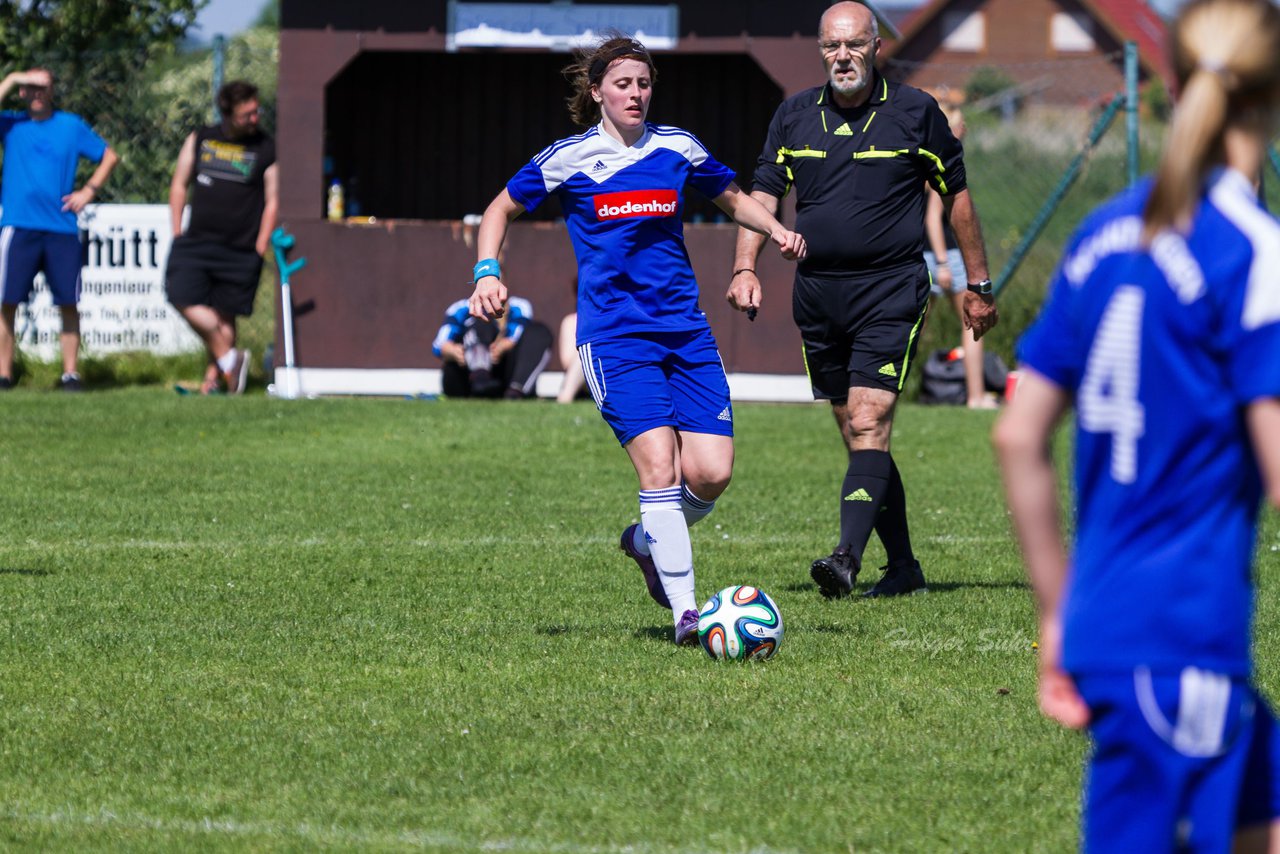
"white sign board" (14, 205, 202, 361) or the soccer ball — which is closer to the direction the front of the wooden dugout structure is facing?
the soccer ball

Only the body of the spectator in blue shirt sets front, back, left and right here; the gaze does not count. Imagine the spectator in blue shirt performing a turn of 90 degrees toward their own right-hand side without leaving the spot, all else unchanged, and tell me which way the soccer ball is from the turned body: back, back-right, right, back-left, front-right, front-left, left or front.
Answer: left

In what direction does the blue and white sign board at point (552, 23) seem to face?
toward the camera

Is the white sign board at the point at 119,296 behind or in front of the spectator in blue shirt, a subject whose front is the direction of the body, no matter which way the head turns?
behind

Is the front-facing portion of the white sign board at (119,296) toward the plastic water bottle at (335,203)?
no

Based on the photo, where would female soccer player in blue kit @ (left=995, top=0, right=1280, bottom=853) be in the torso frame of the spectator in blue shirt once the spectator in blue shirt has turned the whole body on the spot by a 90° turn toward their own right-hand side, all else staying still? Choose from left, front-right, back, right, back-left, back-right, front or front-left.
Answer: left

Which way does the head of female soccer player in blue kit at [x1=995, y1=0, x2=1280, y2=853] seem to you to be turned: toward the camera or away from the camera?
away from the camera

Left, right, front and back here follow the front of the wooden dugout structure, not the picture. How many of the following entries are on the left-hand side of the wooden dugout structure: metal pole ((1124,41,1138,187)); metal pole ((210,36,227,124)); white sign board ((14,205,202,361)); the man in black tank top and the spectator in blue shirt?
1

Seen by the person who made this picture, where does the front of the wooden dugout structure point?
facing the viewer

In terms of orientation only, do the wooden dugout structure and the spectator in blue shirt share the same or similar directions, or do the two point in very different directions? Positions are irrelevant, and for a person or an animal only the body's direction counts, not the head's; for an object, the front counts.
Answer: same or similar directions

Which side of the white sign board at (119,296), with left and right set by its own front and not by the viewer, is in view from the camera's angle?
front

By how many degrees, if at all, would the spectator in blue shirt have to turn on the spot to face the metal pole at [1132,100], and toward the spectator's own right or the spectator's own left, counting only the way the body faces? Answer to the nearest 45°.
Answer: approximately 90° to the spectator's own left

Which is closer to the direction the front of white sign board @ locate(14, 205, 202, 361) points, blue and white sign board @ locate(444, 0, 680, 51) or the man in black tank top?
the man in black tank top

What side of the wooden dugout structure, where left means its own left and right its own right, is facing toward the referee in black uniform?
front

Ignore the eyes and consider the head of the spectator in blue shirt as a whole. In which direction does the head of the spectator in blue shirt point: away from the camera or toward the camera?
toward the camera

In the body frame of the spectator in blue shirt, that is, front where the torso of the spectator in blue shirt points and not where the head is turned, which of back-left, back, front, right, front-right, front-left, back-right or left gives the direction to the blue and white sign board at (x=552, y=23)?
left

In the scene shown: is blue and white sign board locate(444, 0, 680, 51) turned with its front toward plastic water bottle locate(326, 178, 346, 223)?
no

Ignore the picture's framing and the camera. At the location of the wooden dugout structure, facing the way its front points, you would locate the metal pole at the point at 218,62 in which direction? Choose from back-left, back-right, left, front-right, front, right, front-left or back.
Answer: back-right

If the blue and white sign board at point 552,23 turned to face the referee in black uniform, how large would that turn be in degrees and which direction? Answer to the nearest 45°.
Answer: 0° — it already faces them
